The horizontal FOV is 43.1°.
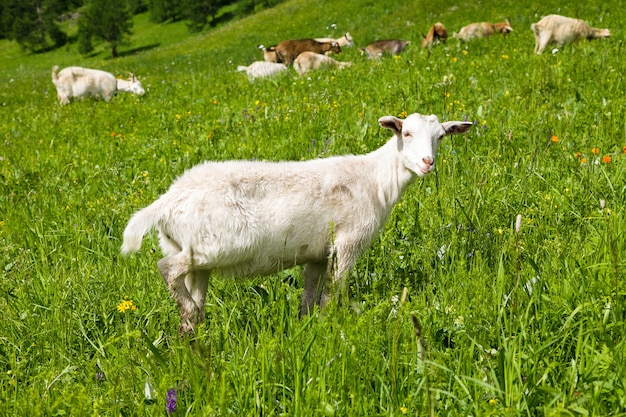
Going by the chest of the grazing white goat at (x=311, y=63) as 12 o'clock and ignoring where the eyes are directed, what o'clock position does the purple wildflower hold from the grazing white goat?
The purple wildflower is roughly at 3 o'clock from the grazing white goat.

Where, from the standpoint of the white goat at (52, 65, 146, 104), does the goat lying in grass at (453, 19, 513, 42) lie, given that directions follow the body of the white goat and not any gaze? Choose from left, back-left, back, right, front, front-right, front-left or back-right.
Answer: front

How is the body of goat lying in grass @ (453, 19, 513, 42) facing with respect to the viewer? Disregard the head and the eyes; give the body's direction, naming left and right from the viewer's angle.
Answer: facing to the right of the viewer

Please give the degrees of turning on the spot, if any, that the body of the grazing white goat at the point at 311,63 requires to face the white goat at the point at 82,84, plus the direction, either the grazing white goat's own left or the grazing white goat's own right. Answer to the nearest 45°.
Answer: approximately 180°

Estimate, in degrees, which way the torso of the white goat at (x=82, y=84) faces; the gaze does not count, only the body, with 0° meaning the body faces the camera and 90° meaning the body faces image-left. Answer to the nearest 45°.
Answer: approximately 270°

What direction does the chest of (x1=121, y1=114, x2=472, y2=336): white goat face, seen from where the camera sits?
to the viewer's right

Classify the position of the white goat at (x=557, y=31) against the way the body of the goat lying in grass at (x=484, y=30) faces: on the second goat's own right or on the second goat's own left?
on the second goat's own right

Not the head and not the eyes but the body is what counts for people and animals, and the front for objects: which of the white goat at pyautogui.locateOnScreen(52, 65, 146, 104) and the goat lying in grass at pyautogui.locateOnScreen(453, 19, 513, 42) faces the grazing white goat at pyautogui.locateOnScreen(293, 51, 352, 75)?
the white goat

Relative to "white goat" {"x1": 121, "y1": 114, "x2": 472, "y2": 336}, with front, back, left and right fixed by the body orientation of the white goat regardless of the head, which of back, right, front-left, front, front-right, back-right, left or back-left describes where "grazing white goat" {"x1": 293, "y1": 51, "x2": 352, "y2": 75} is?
left

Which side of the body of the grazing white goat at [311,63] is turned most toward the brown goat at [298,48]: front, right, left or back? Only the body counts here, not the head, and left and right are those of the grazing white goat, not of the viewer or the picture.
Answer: left

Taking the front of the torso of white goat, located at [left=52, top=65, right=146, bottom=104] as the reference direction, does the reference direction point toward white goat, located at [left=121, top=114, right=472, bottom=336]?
no

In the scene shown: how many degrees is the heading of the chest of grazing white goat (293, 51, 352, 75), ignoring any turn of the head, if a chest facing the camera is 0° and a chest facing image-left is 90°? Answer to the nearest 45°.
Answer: approximately 270°

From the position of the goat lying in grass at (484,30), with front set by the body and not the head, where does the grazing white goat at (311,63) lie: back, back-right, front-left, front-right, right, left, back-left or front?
back-right

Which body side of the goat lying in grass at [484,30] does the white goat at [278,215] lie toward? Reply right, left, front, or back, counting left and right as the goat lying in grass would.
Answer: right
